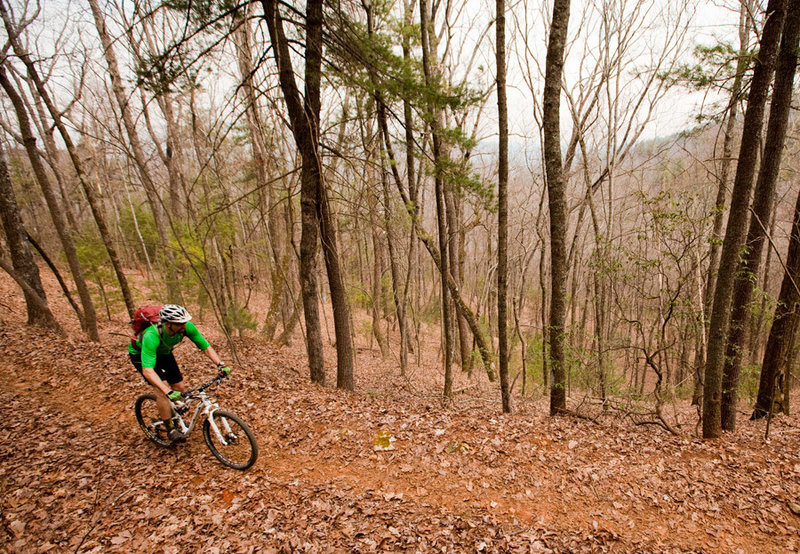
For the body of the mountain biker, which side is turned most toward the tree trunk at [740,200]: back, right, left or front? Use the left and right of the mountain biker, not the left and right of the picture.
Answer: front

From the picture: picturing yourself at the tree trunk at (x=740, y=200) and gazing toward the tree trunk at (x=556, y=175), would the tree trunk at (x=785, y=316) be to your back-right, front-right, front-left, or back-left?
back-right

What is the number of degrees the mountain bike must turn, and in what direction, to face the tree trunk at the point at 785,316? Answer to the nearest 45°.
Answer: approximately 45° to its left

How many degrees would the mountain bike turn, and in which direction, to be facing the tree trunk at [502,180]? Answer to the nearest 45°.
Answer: approximately 45° to its left

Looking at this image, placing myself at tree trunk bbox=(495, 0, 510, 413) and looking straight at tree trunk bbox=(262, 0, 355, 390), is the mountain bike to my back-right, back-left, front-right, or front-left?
front-left

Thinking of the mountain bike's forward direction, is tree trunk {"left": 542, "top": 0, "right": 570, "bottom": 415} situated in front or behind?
in front

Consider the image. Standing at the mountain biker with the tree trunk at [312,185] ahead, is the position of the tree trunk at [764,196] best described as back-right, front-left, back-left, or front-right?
front-right
